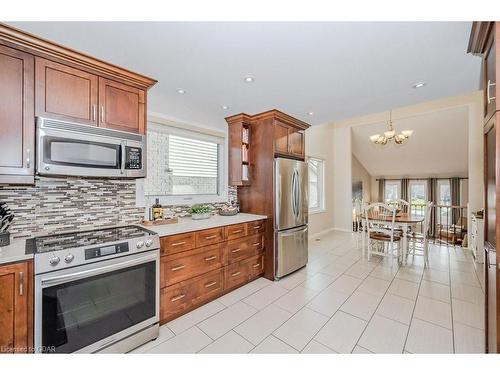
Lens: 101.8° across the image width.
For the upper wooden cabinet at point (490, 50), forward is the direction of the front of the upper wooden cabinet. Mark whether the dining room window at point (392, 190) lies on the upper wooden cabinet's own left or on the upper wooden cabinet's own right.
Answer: on the upper wooden cabinet's own right

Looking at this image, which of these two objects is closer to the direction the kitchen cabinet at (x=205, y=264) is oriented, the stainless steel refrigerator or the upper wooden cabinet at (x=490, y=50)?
the upper wooden cabinet

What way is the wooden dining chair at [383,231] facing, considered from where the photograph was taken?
facing away from the viewer and to the right of the viewer

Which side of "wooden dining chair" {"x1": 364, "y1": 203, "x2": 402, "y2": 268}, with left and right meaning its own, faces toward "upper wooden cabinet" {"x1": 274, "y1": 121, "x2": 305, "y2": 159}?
back

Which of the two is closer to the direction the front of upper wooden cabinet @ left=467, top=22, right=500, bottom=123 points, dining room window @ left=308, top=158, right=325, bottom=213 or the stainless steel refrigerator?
the stainless steel refrigerator

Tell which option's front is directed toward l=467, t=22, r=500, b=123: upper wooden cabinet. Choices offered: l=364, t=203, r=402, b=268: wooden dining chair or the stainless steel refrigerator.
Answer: the stainless steel refrigerator

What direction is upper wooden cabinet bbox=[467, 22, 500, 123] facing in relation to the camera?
to the viewer's left
